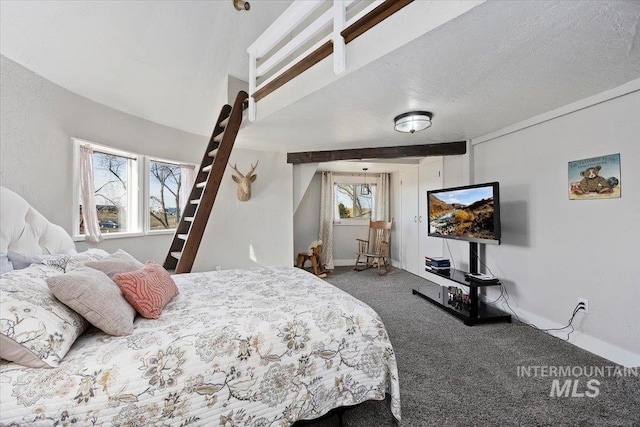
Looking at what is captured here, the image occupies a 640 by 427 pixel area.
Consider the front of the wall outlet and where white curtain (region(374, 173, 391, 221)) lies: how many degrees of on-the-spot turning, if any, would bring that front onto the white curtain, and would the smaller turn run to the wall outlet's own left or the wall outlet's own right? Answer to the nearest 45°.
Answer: approximately 90° to the wall outlet's own right

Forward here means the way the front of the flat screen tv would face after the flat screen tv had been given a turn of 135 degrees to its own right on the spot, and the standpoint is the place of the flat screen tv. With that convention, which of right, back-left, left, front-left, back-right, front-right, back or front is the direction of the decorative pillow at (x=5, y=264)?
back-left

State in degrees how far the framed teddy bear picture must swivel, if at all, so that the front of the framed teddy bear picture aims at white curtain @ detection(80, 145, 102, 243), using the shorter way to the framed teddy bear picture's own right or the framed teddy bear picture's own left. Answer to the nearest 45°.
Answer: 0° — it already faces it

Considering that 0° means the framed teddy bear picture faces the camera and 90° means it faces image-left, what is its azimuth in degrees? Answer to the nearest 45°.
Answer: approximately 45°

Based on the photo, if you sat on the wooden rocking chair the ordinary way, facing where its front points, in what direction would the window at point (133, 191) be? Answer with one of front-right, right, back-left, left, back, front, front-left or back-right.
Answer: front

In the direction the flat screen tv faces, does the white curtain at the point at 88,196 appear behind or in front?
in front

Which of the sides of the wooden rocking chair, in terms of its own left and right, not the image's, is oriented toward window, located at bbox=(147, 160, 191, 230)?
front

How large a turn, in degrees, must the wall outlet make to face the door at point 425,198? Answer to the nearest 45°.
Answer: approximately 90° to its right

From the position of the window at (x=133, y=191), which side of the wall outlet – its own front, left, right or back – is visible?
front

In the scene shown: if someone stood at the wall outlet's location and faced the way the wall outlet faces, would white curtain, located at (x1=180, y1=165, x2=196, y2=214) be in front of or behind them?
in front

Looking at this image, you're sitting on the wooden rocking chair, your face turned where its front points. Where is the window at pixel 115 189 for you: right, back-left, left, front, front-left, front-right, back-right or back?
front

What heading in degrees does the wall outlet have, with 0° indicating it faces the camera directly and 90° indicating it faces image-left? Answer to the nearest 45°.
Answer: approximately 45°
